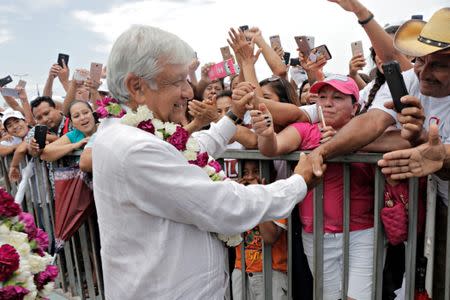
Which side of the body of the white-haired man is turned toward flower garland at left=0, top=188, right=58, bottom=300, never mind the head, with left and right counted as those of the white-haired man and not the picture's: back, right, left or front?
back

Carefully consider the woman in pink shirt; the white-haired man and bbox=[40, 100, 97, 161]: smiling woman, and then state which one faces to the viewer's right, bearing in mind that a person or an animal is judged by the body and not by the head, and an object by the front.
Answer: the white-haired man

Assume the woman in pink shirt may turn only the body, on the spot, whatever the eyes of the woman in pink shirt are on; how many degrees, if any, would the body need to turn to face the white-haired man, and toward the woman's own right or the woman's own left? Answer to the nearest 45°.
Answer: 0° — they already face them

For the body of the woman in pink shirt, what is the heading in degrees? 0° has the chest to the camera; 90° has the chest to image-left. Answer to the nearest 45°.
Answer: approximately 45°

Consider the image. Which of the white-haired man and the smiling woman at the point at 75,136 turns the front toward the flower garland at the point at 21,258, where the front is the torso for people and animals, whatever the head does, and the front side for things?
the smiling woman

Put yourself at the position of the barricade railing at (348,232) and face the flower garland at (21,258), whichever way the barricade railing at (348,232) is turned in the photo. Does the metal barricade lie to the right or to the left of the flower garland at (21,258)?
right

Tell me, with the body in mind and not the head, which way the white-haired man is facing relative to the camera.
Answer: to the viewer's right

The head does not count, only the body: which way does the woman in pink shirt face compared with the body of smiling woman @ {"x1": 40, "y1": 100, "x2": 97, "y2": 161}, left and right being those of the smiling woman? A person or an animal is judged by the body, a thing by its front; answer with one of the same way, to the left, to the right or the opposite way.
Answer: to the right
